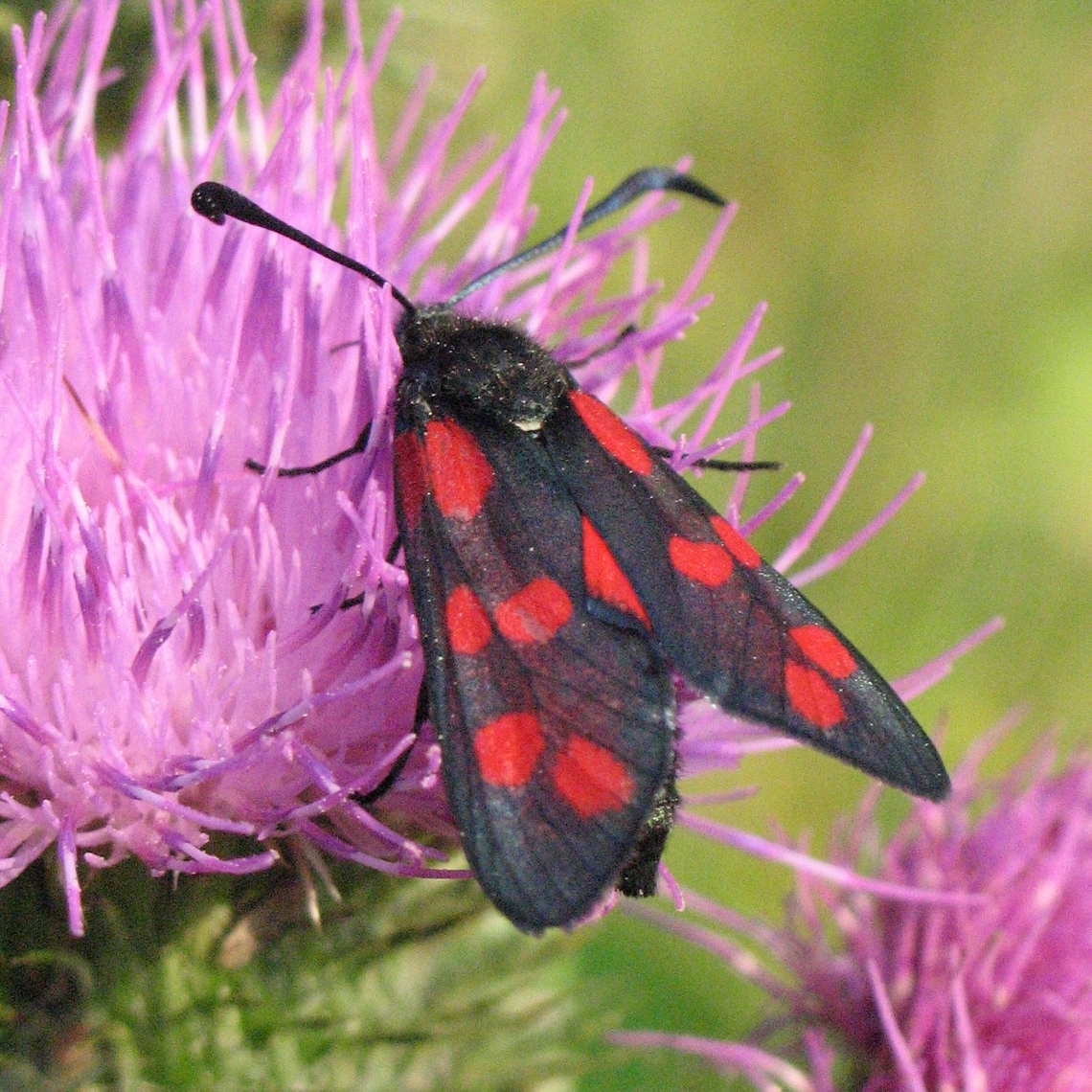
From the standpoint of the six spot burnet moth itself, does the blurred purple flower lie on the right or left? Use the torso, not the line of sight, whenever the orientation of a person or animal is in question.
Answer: on its right

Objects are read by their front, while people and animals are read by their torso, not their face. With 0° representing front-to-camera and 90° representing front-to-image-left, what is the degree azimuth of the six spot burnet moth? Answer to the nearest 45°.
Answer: approximately 135°
